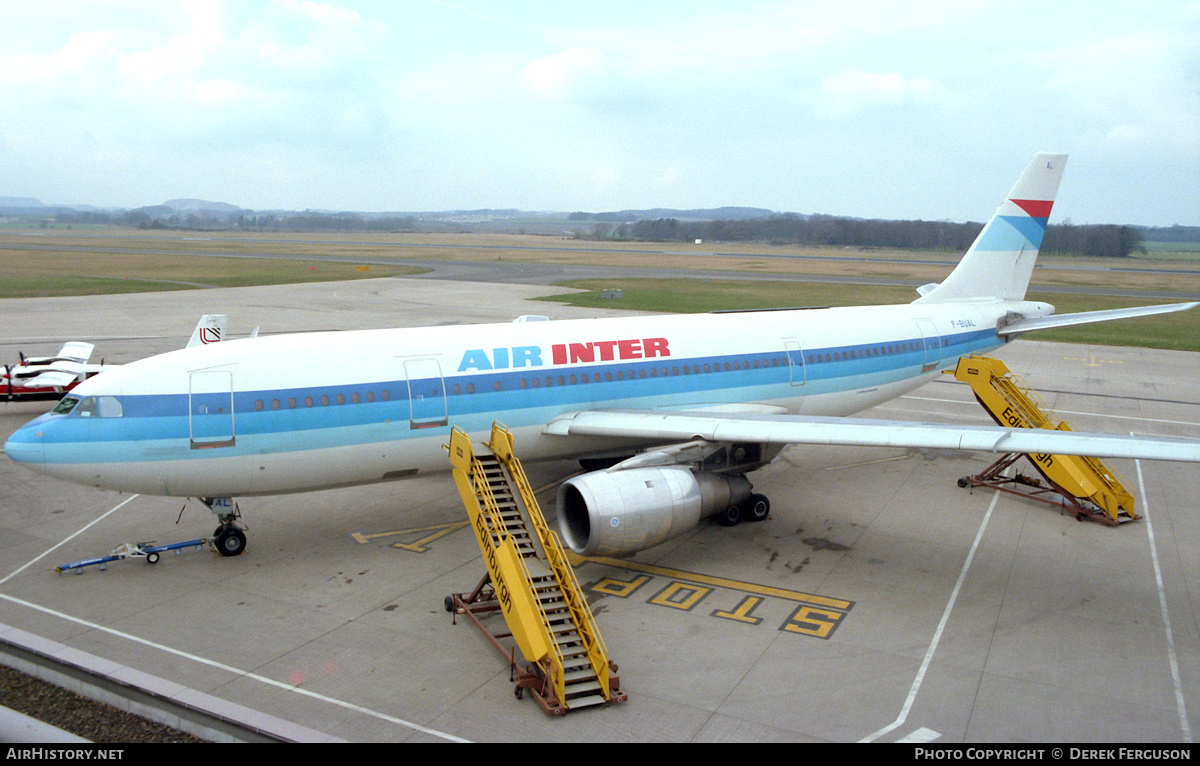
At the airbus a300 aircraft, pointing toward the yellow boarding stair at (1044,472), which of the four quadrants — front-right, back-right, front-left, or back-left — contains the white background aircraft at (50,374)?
back-left

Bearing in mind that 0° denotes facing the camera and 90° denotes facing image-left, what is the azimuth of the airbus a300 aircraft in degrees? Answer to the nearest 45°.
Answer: approximately 45°

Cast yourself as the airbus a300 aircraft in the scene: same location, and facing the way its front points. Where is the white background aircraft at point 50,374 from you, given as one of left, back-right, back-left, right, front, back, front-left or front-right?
right

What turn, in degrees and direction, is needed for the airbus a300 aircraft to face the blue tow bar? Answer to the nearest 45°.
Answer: approximately 45° to its right

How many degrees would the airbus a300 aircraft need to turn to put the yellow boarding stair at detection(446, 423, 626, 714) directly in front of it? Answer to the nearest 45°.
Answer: approximately 45° to its left

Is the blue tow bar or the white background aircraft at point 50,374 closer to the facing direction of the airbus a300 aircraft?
the blue tow bar

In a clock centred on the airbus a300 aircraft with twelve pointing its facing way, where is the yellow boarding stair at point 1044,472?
The yellow boarding stair is roughly at 7 o'clock from the airbus a300 aircraft.
